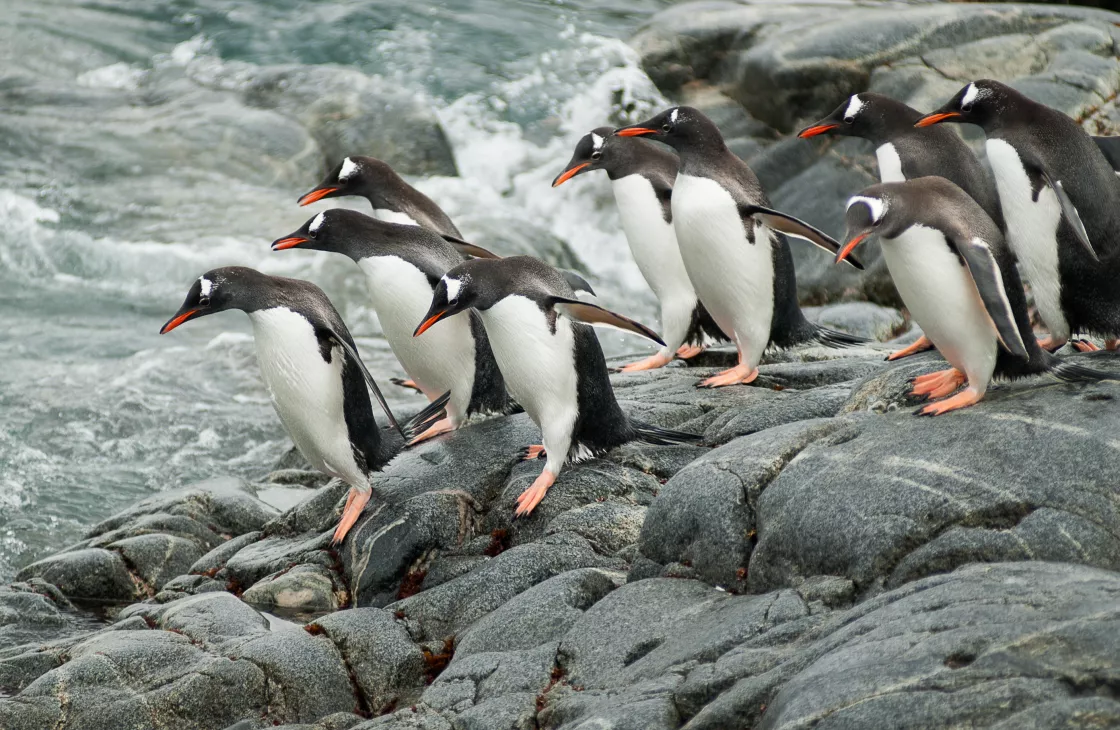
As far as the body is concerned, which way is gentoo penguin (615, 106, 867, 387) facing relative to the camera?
to the viewer's left

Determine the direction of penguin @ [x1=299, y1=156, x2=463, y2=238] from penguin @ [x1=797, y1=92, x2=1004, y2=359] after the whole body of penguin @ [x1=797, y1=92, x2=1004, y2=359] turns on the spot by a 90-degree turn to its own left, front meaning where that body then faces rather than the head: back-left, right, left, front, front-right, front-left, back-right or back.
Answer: right

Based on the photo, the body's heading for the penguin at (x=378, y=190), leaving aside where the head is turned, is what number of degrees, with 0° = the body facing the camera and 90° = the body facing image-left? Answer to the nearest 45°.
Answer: approximately 90°

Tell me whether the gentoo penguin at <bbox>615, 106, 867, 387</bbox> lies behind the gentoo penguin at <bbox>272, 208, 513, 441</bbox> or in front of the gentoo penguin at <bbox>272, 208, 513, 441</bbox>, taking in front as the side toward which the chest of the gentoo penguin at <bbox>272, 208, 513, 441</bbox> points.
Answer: behind

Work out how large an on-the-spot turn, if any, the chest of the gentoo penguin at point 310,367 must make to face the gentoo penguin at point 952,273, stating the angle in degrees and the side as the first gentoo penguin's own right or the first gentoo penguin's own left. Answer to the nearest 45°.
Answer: approximately 135° to the first gentoo penguin's own left

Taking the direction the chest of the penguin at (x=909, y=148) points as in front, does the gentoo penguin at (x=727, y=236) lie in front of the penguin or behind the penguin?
in front

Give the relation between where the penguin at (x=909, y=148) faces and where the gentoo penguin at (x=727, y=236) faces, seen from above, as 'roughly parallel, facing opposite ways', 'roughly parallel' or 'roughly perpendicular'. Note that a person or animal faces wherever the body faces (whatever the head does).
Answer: roughly parallel

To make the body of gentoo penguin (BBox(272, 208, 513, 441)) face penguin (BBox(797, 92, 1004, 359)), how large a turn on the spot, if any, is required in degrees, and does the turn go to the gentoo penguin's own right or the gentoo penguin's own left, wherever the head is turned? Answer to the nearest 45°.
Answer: approximately 180°

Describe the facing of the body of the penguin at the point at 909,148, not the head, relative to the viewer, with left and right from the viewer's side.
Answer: facing to the left of the viewer

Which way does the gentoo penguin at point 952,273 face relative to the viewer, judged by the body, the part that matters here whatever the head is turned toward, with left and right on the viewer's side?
facing to the left of the viewer

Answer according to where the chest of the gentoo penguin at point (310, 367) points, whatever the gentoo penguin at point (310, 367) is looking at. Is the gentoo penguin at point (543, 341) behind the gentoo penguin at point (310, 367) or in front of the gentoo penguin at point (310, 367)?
behind

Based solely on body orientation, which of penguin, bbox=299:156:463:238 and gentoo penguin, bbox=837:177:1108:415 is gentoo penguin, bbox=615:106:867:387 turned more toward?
the penguin

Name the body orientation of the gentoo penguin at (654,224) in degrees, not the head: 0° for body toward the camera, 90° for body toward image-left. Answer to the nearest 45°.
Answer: approximately 90°
